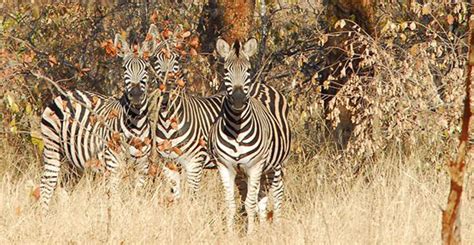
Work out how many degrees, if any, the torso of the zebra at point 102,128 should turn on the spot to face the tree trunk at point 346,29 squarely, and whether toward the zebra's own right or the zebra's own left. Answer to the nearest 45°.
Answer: approximately 45° to the zebra's own left

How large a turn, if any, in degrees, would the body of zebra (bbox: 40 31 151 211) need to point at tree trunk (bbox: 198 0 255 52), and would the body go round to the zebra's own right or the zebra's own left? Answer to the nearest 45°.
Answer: approximately 45° to the zebra's own left

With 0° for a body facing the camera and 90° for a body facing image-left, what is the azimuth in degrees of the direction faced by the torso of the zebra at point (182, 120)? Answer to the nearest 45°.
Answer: approximately 45°

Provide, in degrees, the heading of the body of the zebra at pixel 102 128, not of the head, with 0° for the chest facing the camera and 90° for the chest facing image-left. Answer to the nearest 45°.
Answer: approximately 315°

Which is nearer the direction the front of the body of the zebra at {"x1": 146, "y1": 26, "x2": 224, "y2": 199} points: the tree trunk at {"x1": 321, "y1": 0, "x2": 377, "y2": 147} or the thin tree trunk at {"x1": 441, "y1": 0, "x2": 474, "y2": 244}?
the thin tree trunk
